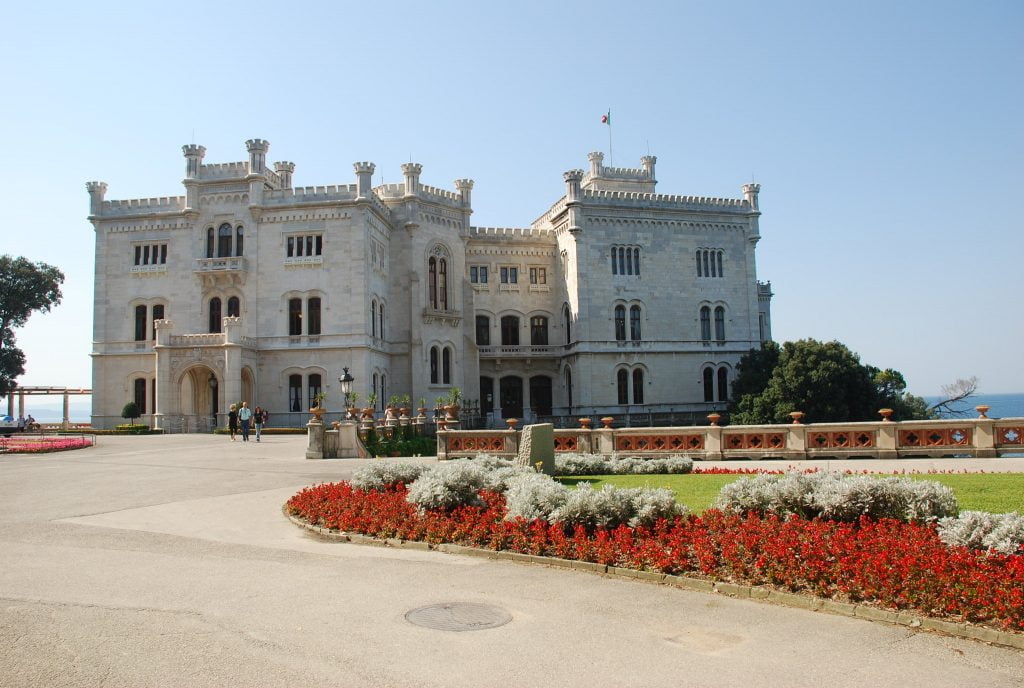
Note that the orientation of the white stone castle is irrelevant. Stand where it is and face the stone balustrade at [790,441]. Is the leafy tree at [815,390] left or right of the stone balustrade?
left

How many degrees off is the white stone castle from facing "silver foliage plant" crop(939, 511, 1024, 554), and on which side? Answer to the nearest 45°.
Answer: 0° — it already faces it

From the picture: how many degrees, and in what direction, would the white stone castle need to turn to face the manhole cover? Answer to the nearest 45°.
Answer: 0° — it already faces it

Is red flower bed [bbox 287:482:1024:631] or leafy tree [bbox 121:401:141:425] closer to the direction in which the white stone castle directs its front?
the red flower bed

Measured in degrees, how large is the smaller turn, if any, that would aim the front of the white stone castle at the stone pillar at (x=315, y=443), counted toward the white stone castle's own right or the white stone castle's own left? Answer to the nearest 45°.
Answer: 0° — it already faces it

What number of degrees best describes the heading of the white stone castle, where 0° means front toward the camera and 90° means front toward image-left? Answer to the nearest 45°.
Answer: approximately 0°

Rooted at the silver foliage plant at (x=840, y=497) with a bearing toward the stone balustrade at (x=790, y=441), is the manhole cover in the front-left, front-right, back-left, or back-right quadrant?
back-left

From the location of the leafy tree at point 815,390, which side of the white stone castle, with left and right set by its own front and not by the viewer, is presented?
left

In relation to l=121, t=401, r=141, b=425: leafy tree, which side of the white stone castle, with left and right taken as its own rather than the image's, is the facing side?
right

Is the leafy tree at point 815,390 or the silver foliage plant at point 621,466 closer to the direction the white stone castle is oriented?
the silver foliage plant

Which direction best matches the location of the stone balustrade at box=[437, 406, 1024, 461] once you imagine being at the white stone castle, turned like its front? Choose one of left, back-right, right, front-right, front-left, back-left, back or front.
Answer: front-left

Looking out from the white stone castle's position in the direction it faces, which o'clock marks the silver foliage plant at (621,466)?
The silver foliage plant is roughly at 11 o'clock from the white stone castle.
